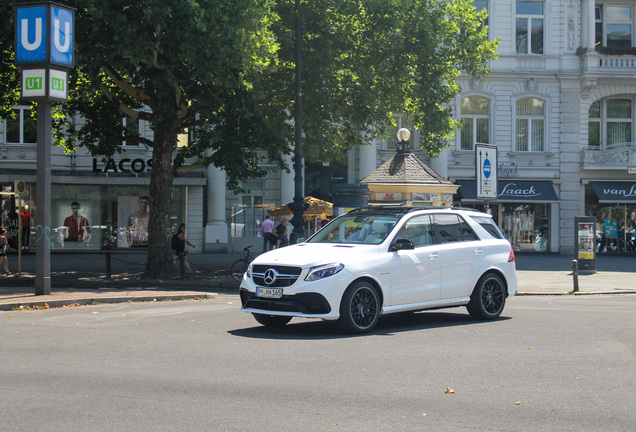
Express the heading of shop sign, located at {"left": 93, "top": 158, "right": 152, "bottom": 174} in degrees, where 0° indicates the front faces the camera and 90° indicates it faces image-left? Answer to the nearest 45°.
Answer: approximately 0°

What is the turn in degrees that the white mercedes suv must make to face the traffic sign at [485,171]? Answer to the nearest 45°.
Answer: approximately 135° to its right

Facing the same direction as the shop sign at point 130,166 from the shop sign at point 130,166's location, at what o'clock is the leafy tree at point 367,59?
The leafy tree is roughly at 11 o'clock from the shop sign.

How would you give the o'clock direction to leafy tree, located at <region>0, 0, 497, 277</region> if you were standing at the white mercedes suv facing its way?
The leafy tree is roughly at 4 o'clock from the white mercedes suv.

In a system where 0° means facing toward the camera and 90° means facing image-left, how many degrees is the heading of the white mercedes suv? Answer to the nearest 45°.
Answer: approximately 45°

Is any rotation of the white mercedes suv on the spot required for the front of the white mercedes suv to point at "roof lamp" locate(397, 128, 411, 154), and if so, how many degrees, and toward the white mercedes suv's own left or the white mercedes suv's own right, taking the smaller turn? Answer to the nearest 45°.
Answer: approximately 135° to the white mercedes suv's own right

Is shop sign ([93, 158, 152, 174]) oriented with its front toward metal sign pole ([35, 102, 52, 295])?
yes

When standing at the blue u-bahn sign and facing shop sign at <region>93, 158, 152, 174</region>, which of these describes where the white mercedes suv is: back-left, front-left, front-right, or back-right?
back-right
